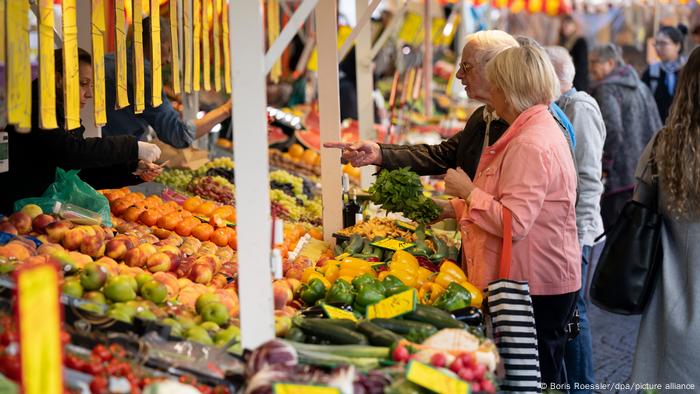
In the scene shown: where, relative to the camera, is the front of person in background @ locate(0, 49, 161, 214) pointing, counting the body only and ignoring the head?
to the viewer's right

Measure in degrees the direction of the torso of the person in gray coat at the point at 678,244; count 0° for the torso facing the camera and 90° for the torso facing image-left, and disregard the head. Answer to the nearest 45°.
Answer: approximately 180°

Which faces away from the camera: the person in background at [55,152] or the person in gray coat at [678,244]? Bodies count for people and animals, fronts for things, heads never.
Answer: the person in gray coat at [678,244]

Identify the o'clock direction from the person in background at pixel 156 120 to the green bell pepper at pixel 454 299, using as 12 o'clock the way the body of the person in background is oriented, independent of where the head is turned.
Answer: The green bell pepper is roughly at 2 o'clock from the person in background.

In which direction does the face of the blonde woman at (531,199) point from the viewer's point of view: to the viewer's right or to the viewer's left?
to the viewer's left

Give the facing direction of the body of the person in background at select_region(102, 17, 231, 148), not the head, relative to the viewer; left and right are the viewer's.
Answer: facing to the right of the viewer

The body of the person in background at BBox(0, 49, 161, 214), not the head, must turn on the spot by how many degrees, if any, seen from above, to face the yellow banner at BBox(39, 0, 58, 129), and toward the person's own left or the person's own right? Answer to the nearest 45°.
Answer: approximately 90° to the person's own right

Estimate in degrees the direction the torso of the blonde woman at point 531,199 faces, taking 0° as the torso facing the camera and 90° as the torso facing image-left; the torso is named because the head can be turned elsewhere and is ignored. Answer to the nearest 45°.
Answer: approximately 90°
